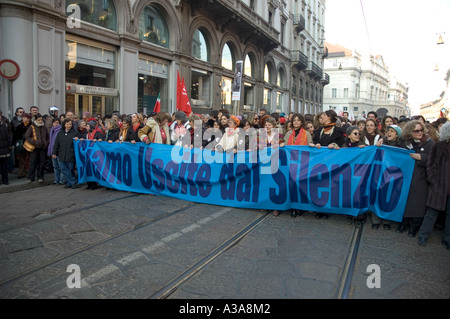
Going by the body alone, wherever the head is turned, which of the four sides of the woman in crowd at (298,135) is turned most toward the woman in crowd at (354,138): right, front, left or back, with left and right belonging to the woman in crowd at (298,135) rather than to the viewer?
left

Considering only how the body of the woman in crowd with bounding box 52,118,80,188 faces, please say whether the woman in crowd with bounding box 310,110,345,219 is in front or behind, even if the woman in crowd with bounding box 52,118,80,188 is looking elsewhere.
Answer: in front

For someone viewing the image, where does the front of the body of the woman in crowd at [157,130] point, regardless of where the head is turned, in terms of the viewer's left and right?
facing the viewer and to the right of the viewer

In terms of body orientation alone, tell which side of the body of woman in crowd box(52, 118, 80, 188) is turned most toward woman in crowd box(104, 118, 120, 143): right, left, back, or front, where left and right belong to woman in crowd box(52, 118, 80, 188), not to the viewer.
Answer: left

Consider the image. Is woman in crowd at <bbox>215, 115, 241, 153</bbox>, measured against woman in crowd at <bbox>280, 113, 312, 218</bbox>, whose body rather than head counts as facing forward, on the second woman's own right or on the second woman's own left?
on the second woman's own right

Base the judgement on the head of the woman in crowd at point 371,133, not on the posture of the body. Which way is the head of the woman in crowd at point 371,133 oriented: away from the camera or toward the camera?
toward the camera

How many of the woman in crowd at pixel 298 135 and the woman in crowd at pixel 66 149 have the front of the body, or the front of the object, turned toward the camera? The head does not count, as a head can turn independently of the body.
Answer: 2

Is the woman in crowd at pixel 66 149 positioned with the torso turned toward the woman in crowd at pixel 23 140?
no

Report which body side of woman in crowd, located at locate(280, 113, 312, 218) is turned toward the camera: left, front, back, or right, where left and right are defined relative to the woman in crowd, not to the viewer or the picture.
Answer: front

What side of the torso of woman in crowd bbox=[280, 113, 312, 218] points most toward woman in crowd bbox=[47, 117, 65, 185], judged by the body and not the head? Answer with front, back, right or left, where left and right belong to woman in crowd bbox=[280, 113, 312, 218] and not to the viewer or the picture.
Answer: right

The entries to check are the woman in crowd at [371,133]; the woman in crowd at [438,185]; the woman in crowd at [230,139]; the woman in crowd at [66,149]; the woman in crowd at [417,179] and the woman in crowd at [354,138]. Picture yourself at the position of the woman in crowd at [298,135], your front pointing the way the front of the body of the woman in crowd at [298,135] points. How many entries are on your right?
2

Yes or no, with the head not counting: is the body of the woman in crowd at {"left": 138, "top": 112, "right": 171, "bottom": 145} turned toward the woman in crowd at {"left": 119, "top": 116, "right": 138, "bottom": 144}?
no

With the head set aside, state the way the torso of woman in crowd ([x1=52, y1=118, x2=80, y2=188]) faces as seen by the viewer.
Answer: toward the camera
